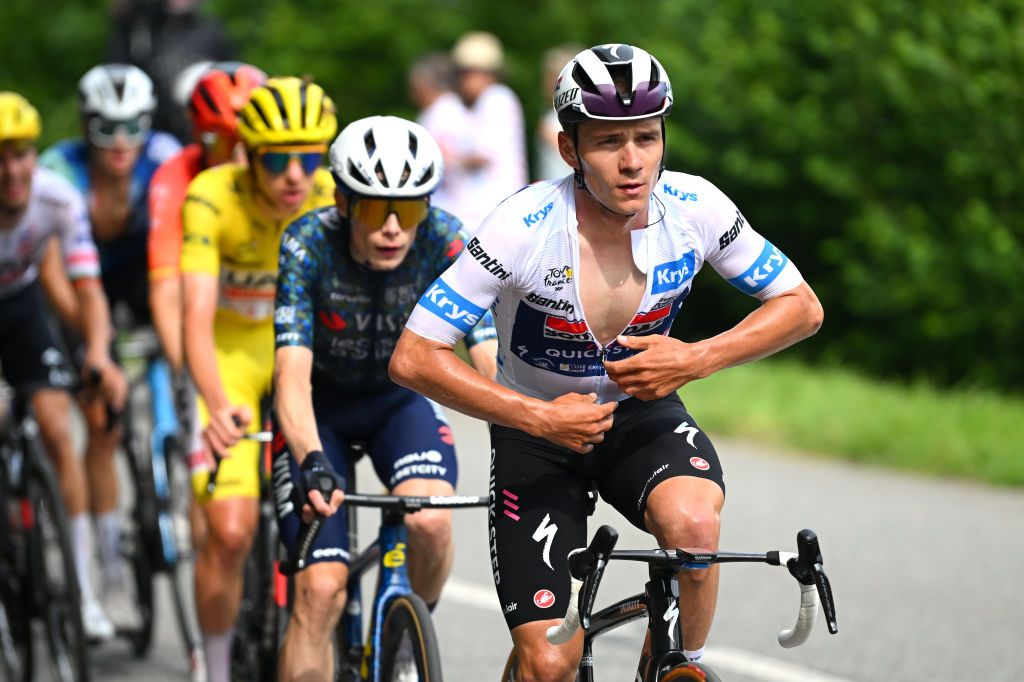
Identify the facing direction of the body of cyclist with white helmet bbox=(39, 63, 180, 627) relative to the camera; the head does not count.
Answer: toward the camera

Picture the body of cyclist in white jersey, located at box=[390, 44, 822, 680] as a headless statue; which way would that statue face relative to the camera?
toward the camera

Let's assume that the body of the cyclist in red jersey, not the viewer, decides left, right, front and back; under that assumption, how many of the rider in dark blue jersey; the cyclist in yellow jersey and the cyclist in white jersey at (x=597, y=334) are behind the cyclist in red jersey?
0

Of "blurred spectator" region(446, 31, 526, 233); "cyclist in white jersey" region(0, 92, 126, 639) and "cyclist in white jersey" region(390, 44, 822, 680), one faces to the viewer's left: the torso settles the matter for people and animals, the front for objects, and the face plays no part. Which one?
the blurred spectator

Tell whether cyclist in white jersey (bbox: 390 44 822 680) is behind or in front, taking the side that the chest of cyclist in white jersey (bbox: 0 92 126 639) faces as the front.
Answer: in front

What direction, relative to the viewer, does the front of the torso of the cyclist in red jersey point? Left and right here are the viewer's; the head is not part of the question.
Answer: facing the viewer and to the right of the viewer

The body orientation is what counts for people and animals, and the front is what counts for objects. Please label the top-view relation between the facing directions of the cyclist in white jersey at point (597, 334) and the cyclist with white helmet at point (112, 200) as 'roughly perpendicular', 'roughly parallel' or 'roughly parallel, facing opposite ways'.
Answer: roughly parallel

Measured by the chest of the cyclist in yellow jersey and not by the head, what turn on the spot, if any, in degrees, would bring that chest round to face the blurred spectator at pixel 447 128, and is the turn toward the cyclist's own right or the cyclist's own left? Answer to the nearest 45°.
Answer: approximately 135° to the cyclist's own left
